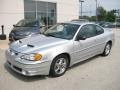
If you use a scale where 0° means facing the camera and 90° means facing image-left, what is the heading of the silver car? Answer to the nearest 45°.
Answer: approximately 45°
